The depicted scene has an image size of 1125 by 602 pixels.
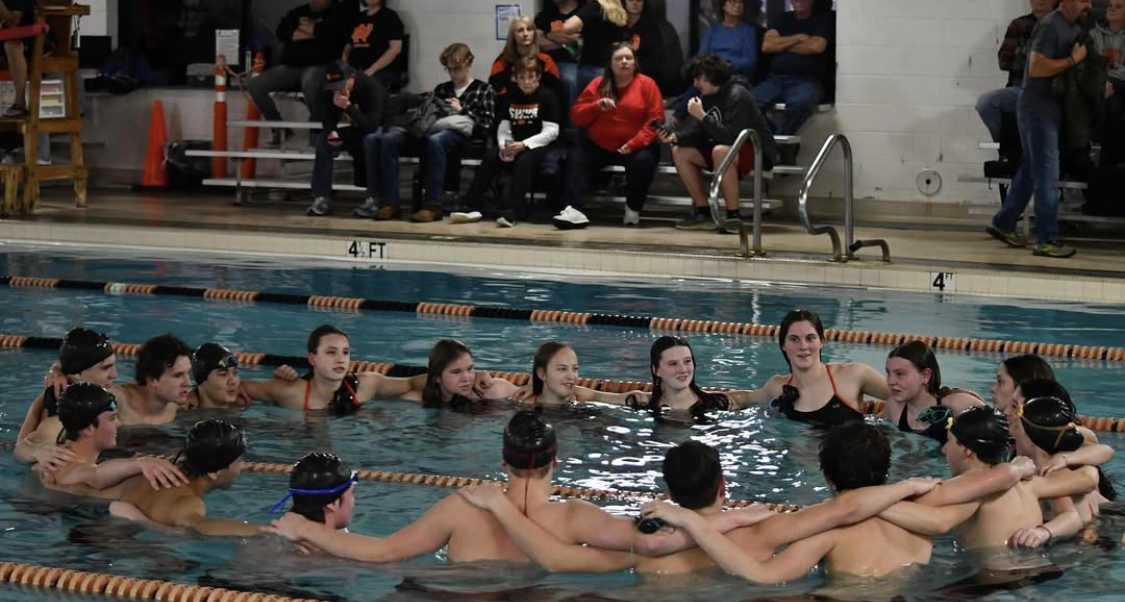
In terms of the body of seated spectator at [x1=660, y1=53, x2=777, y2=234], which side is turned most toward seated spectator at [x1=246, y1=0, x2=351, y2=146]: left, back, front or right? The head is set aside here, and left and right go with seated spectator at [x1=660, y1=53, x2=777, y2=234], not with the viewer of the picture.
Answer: right

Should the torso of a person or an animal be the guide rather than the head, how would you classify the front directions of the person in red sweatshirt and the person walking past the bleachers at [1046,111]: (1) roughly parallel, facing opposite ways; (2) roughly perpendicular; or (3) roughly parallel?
roughly perpendicular

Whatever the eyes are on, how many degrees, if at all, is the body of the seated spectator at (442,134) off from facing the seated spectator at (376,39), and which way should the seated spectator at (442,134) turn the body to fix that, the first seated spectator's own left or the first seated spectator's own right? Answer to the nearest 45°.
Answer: approximately 90° to the first seated spectator's own right

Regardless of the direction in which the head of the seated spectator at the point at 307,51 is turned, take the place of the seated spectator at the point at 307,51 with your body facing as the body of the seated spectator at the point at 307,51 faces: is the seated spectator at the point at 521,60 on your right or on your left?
on your left

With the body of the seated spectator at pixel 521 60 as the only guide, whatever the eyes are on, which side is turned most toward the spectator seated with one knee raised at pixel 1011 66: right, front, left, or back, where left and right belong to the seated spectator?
left

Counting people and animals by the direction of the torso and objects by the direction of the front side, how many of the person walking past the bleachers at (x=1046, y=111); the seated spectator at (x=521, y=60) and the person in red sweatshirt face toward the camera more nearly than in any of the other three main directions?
2
